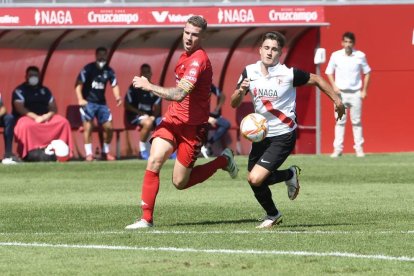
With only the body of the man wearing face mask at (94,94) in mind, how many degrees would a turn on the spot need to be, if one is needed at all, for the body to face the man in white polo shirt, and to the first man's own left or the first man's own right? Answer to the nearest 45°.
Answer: approximately 90° to the first man's own left
